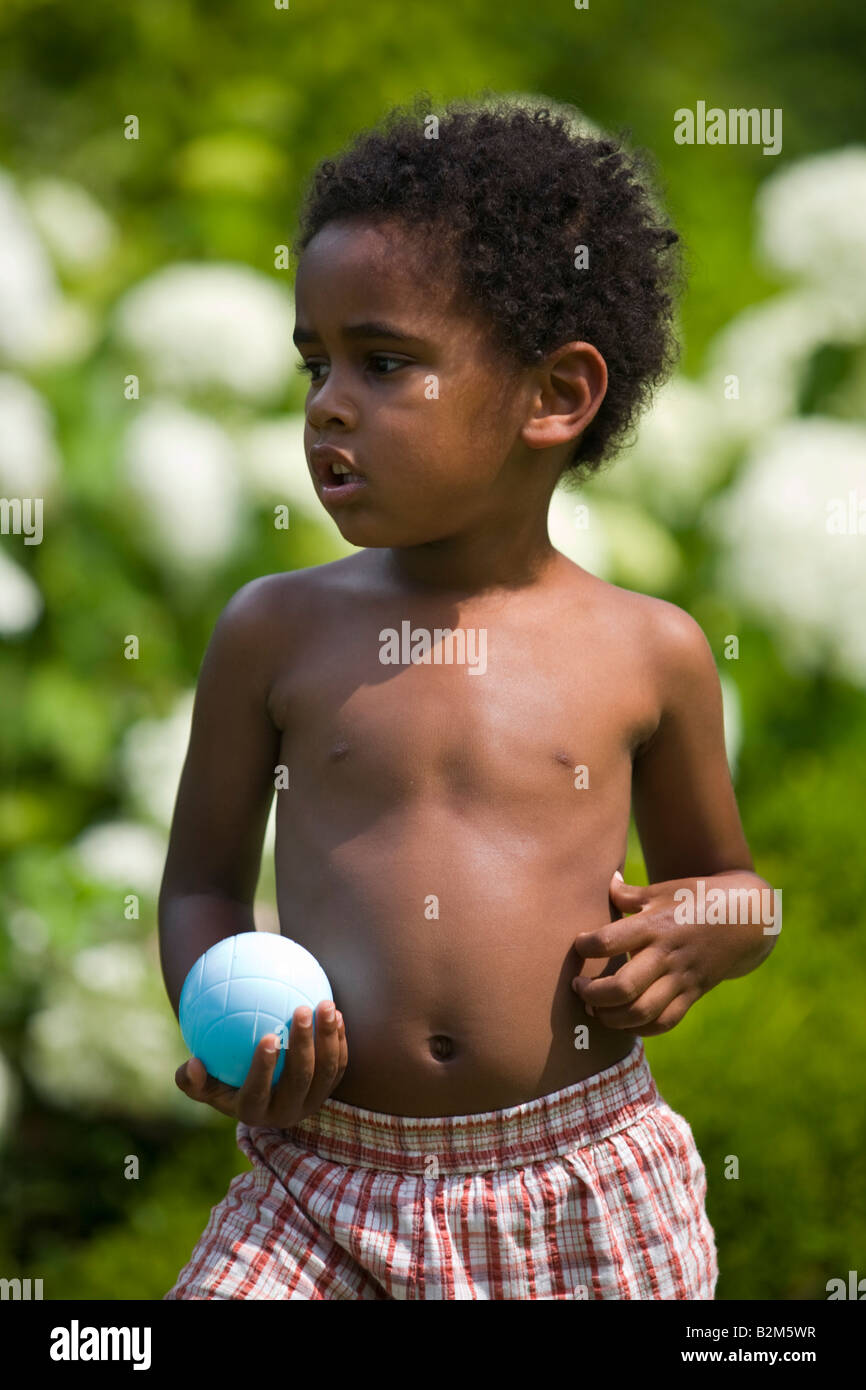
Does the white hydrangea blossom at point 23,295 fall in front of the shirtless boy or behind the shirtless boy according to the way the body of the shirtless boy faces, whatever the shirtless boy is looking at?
behind

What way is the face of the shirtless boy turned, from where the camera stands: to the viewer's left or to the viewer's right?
to the viewer's left

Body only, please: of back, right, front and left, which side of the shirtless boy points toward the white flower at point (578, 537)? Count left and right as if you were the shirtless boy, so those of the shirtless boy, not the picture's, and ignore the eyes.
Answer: back

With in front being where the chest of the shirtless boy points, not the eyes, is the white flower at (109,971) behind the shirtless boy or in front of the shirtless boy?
behind

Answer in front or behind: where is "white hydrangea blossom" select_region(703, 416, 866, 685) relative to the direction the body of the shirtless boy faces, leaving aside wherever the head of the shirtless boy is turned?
behind

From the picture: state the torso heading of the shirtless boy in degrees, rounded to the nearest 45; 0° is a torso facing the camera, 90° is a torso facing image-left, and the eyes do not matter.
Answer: approximately 0°

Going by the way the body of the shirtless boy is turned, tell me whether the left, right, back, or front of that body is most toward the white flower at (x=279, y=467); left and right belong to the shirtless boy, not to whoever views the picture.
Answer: back
